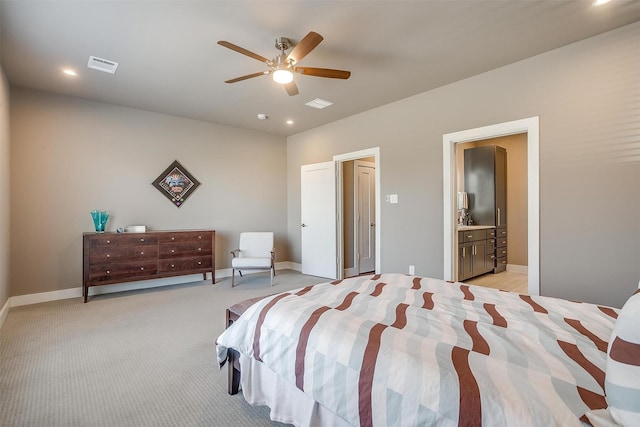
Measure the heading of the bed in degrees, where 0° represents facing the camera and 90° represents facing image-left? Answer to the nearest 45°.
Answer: approximately 135°

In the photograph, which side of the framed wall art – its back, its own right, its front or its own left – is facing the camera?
front

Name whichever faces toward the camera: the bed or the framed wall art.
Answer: the framed wall art

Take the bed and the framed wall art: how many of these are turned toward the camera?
1

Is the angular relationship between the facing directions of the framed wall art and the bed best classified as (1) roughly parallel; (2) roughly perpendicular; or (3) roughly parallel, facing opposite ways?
roughly parallel, facing opposite ways

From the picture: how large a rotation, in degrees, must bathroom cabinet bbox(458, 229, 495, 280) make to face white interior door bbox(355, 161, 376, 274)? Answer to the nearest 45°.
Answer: approximately 135° to its right

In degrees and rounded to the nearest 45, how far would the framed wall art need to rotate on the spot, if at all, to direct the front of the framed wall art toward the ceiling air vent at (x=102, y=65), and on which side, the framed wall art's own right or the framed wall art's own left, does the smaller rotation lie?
approximately 45° to the framed wall art's own right

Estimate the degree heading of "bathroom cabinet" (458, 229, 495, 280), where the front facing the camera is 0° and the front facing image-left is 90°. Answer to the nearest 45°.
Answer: approximately 315°

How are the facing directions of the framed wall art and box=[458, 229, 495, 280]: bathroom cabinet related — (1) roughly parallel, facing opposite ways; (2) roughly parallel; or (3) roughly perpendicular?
roughly parallel

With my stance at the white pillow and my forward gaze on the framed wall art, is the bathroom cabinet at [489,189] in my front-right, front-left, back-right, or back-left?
front-right
